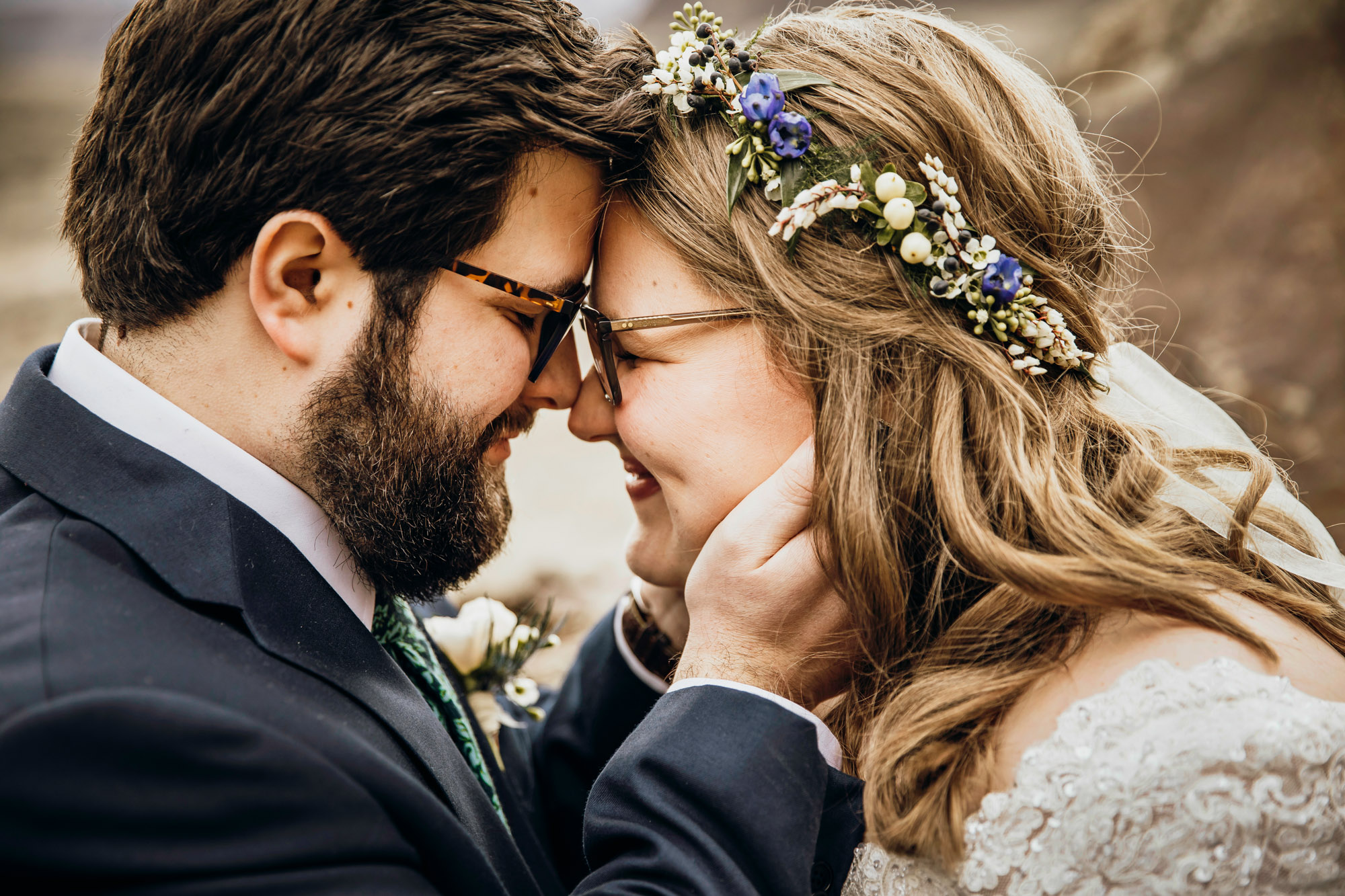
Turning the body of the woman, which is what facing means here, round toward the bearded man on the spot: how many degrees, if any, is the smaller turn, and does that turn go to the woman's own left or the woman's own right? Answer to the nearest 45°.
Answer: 0° — they already face them

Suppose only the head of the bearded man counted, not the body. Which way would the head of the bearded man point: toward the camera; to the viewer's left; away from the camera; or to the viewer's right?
to the viewer's right

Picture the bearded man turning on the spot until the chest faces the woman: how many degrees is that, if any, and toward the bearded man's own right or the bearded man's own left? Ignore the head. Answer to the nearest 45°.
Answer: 0° — they already face them

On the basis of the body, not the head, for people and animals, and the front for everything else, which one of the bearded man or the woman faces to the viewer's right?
the bearded man

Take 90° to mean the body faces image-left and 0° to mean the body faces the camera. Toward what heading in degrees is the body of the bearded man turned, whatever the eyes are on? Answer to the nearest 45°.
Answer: approximately 270°

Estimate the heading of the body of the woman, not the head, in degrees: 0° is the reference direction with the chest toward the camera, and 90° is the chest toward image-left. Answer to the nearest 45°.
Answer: approximately 90°

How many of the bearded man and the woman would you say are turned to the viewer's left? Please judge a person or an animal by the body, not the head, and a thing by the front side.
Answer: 1
